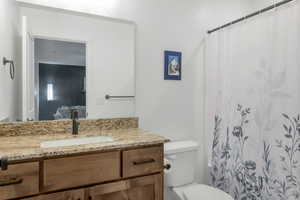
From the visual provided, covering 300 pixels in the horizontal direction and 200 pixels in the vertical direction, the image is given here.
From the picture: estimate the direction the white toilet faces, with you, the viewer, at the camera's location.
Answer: facing the viewer and to the right of the viewer

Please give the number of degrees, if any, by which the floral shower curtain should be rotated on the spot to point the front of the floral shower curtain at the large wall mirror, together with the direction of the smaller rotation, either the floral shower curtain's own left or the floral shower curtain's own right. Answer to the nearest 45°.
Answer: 0° — it already faces it

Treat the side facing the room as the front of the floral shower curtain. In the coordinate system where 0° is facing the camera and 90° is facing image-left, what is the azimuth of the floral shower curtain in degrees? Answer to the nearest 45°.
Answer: approximately 45°

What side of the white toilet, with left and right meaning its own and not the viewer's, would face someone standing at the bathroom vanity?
right

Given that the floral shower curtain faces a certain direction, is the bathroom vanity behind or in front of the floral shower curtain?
in front

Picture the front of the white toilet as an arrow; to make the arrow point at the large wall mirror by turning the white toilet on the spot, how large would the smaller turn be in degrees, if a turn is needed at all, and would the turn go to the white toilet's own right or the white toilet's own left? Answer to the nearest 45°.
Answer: approximately 90° to the white toilet's own right

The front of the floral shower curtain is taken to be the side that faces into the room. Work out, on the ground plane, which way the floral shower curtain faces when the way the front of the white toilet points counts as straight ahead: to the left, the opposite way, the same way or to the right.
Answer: to the right

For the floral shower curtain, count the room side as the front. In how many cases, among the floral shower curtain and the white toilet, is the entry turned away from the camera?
0

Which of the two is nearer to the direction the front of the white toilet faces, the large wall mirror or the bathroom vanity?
the bathroom vanity
